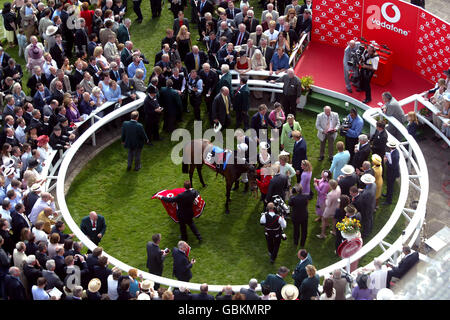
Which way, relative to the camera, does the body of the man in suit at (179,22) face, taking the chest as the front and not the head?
toward the camera

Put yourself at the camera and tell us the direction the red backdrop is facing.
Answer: facing the viewer and to the left of the viewer

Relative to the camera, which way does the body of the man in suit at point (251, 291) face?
away from the camera

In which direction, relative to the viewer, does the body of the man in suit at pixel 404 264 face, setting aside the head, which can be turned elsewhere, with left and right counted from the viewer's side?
facing to the left of the viewer

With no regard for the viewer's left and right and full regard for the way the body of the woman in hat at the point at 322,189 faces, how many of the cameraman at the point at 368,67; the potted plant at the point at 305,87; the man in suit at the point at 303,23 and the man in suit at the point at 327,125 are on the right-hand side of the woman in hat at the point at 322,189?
4

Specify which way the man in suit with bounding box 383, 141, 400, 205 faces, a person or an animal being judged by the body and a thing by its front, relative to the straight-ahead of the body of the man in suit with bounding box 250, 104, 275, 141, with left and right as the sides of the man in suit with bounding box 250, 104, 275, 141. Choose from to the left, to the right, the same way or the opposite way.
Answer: to the right

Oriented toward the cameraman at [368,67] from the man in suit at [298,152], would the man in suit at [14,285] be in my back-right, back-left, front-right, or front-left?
back-left

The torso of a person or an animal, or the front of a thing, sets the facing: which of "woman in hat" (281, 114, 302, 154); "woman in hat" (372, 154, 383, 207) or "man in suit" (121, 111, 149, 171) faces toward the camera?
"woman in hat" (281, 114, 302, 154)

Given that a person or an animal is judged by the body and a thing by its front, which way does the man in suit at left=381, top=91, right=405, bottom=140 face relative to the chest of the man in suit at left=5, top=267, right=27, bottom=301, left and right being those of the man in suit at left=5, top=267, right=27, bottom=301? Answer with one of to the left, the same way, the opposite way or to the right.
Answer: to the left

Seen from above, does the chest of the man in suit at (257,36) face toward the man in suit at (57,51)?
no

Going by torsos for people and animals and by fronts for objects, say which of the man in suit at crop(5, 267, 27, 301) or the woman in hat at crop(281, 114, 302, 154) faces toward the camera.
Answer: the woman in hat
